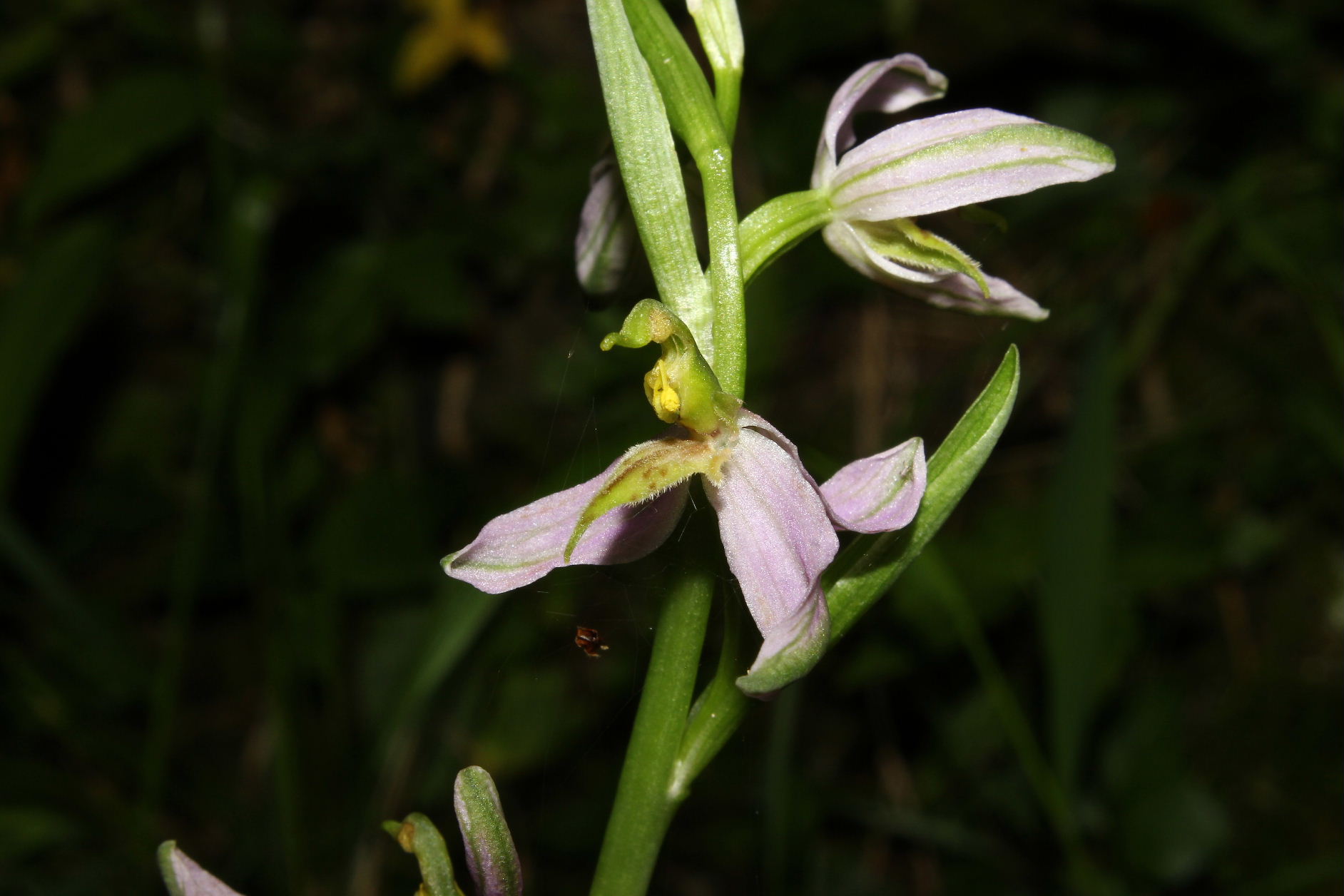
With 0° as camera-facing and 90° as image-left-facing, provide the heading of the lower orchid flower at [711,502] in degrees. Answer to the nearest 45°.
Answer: approximately 45°

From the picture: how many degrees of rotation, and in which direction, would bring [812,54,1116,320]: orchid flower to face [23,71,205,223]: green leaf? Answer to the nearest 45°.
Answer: approximately 135° to its left

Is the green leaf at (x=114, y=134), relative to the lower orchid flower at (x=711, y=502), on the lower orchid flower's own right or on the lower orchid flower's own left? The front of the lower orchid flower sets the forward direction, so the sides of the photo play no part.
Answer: on the lower orchid flower's own right

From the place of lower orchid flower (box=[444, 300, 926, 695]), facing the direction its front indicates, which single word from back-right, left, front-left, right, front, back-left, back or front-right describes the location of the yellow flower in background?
back-right

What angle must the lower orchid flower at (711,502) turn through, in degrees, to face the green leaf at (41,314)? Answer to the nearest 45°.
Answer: approximately 90° to its right

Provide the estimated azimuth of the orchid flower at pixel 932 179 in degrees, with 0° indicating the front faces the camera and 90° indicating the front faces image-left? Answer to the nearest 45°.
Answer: approximately 270°

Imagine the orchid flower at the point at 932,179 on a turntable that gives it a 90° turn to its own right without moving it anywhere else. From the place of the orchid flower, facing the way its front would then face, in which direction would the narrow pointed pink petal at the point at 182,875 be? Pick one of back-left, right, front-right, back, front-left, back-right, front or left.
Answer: front-right

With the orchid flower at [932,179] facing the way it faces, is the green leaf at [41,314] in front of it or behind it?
behind
